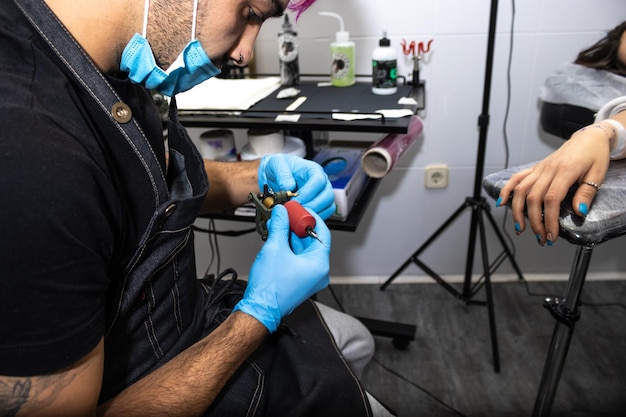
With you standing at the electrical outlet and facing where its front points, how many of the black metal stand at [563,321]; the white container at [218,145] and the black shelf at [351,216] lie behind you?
0

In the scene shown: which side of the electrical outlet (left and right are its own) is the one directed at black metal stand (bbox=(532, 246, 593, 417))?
front

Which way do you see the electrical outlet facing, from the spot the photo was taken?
facing the viewer

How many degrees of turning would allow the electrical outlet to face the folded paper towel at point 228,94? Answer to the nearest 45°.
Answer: approximately 45° to its right

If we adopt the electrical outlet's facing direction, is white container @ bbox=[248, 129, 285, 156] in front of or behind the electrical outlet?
in front

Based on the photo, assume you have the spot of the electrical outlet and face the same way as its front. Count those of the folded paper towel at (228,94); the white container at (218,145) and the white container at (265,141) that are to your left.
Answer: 0

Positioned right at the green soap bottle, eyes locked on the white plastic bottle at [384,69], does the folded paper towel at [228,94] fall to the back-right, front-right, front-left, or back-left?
back-right

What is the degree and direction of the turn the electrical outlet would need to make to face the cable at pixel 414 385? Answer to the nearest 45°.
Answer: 0° — it already faces it

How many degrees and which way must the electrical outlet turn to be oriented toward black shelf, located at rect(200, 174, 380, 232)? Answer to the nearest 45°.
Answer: approximately 45° to its right
